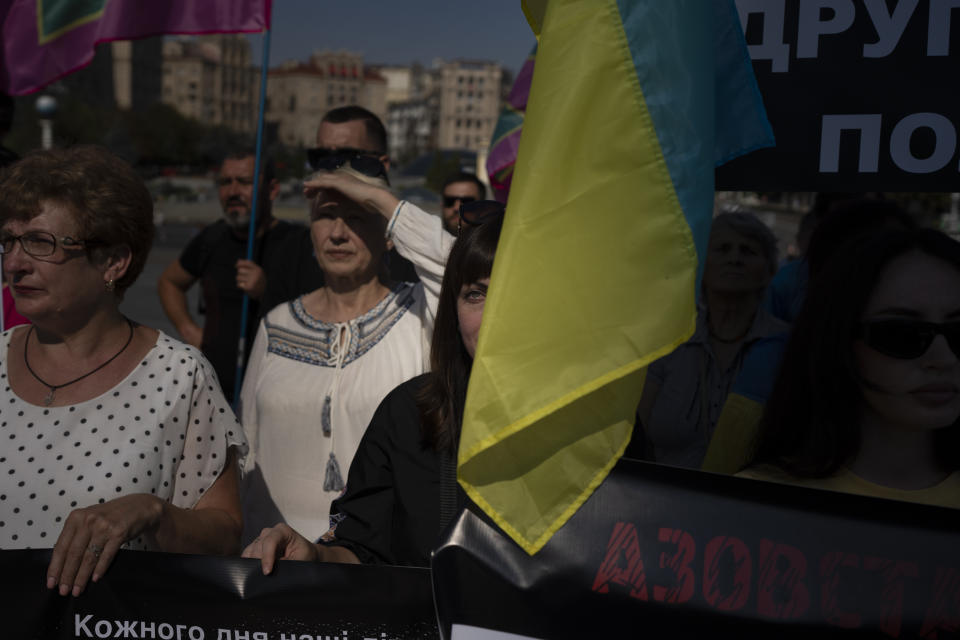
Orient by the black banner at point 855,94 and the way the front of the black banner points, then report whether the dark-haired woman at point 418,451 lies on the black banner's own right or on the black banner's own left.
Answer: on the black banner's own right

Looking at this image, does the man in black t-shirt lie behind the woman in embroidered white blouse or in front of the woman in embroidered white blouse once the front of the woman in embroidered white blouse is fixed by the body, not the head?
behind

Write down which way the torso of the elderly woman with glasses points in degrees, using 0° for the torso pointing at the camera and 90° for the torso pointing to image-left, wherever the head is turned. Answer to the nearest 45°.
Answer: approximately 45°

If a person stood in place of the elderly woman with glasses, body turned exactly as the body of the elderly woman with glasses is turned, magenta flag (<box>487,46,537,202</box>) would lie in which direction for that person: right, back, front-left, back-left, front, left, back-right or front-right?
back

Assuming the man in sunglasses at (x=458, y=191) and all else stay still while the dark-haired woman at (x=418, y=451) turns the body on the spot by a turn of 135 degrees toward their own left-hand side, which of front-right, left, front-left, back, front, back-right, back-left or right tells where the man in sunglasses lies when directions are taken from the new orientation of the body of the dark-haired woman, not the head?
front-left

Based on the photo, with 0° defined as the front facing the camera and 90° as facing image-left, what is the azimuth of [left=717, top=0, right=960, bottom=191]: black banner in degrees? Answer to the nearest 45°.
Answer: approximately 0°

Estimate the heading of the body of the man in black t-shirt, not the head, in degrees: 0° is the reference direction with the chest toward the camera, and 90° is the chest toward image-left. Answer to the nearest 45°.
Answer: approximately 0°

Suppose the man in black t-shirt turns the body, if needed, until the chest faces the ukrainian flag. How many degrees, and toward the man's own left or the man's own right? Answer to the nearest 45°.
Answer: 0° — they already face it
